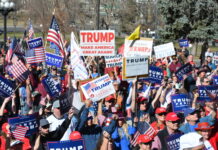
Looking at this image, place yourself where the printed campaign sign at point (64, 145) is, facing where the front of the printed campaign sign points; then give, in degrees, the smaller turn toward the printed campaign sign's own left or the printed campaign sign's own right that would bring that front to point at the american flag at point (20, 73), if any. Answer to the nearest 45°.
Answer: approximately 180°

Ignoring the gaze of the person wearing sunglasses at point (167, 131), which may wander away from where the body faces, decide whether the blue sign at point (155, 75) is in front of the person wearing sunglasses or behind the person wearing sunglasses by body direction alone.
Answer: behind

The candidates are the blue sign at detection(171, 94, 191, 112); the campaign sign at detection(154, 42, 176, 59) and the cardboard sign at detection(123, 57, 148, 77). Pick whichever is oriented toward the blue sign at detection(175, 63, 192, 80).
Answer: the campaign sign

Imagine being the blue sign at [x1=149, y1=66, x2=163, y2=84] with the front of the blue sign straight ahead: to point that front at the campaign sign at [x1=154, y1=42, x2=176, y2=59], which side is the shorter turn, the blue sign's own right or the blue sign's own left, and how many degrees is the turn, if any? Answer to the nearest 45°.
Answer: approximately 180°

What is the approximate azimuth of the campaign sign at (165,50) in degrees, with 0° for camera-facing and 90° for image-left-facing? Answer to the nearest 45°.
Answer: approximately 0°

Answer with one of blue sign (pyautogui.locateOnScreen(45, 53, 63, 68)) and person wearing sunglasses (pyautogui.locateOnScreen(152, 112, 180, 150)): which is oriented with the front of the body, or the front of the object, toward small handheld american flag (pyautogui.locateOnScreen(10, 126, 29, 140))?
the blue sign

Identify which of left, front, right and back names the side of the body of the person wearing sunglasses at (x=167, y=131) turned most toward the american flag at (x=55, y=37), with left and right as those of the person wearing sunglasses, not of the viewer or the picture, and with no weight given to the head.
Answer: back
